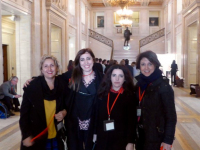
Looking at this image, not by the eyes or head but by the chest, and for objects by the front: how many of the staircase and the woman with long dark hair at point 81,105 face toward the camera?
2

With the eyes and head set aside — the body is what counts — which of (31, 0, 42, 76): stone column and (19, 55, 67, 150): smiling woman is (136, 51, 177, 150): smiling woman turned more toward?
the smiling woman

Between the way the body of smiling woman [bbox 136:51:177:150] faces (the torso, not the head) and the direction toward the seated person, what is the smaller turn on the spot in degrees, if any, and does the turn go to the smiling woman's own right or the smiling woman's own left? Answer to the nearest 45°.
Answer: approximately 90° to the smiling woman's own right
